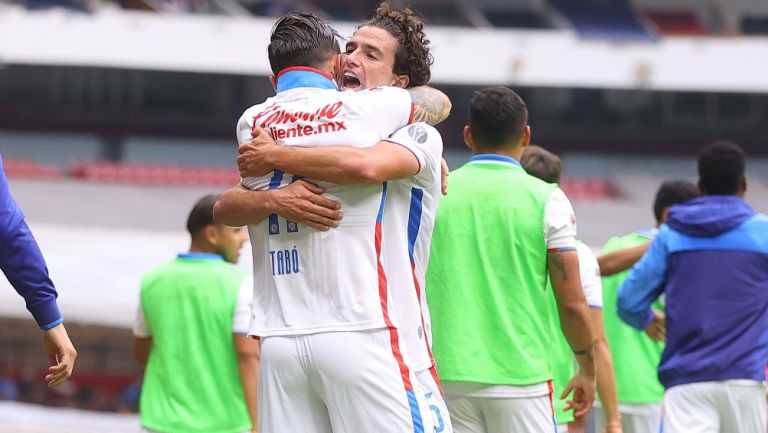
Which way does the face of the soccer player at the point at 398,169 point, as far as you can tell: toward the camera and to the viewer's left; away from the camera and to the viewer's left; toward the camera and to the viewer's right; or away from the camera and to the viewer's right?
toward the camera and to the viewer's left

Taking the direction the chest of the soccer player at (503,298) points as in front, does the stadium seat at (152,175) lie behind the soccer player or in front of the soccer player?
in front

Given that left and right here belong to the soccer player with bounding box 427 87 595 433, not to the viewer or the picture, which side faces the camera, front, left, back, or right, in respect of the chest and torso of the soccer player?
back

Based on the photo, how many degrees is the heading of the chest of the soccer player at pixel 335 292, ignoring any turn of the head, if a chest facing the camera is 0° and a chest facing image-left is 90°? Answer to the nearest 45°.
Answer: approximately 225°

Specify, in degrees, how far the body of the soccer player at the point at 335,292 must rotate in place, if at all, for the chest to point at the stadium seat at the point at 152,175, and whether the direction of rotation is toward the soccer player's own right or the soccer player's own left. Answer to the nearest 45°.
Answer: approximately 45° to the soccer player's own left

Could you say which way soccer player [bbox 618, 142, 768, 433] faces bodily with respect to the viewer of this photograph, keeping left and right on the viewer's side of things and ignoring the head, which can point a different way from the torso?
facing away from the viewer

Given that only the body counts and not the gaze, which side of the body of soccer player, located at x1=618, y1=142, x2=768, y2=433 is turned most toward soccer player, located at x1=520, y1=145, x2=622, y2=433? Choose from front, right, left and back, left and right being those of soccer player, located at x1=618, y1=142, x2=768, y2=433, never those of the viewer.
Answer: left

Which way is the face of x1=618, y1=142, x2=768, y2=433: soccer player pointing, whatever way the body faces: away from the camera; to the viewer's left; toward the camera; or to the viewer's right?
away from the camera
